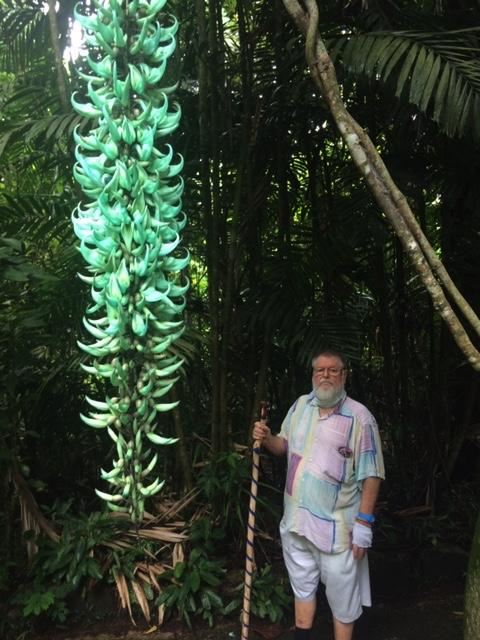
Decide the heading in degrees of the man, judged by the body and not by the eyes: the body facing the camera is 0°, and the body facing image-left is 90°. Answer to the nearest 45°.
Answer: approximately 45°

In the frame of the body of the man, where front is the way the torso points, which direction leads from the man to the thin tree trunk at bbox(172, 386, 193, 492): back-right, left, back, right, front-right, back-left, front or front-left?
right

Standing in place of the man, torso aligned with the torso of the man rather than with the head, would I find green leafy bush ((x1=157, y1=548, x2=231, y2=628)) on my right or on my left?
on my right

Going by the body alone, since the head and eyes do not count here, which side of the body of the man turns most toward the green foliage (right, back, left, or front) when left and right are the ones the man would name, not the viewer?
right
